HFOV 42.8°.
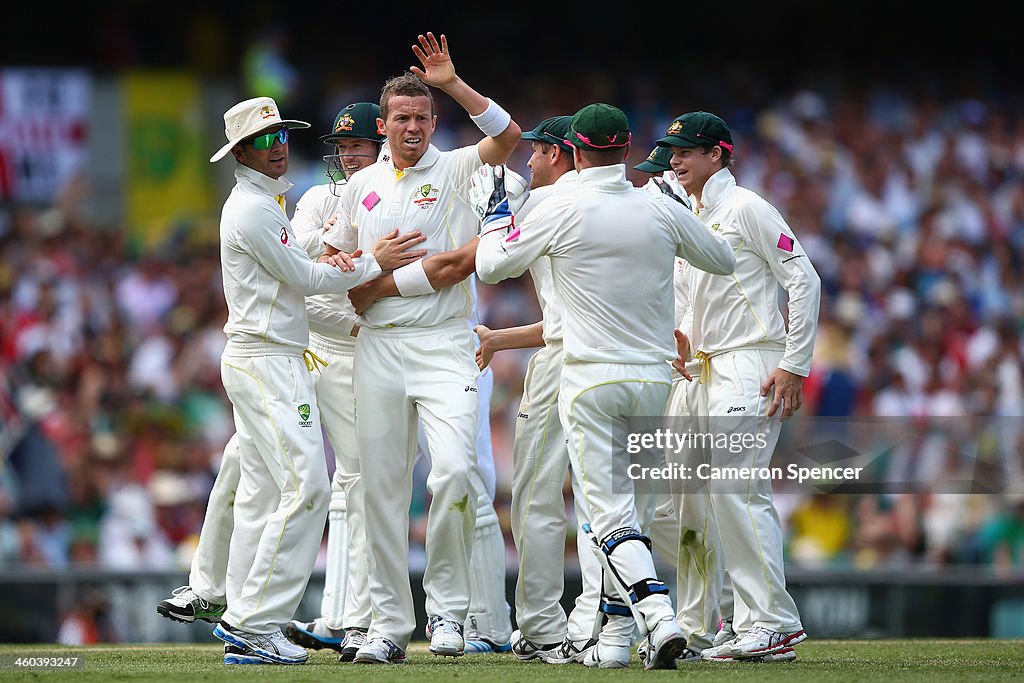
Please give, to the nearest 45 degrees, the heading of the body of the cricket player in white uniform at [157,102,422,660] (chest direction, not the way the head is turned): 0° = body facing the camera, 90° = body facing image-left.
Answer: approximately 315°

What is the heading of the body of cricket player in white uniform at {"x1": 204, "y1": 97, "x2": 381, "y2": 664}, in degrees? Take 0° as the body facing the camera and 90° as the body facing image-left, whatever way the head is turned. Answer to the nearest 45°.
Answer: approximately 270°

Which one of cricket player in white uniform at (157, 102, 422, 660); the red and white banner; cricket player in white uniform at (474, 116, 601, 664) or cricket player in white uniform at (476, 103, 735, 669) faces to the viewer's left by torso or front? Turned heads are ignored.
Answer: cricket player in white uniform at (474, 116, 601, 664)

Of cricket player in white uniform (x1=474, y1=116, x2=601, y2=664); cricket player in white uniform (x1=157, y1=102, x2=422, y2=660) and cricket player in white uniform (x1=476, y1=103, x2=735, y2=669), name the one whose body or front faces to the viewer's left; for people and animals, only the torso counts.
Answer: cricket player in white uniform (x1=474, y1=116, x2=601, y2=664)

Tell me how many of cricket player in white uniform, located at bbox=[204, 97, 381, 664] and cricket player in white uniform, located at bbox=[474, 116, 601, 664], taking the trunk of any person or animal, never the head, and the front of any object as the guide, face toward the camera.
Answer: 0

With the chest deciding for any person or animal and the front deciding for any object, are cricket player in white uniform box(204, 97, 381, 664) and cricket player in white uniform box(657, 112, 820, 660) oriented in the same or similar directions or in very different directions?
very different directions

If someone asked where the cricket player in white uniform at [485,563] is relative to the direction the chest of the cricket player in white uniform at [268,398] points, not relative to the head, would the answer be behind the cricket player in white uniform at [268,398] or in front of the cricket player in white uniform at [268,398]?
in front

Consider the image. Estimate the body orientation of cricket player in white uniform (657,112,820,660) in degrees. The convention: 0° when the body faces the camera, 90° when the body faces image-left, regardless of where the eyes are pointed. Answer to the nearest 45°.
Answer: approximately 45°

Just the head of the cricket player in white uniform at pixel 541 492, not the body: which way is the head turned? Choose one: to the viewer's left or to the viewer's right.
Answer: to the viewer's left

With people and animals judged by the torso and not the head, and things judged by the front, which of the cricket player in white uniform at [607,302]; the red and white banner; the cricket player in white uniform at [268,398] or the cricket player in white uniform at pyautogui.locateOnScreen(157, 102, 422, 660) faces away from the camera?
the cricket player in white uniform at [607,302]

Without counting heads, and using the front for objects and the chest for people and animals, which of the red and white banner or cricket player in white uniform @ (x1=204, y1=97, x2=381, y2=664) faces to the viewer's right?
the cricket player in white uniform

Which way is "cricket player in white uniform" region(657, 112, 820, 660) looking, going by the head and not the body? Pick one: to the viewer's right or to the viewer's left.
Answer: to the viewer's left

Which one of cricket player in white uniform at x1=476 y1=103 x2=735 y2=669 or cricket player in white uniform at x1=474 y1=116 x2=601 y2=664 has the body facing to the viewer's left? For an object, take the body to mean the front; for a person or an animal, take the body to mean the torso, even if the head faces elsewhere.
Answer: cricket player in white uniform at x1=474 y1=116 x2=601 y2=664

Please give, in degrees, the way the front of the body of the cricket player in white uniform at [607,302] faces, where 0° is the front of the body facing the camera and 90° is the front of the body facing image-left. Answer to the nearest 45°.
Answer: approximately 180°

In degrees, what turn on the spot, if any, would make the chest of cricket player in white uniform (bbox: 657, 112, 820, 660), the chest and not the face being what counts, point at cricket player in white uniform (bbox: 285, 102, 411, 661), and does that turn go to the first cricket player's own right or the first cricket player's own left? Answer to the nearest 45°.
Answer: approximately 45° to the first cricket player's own right

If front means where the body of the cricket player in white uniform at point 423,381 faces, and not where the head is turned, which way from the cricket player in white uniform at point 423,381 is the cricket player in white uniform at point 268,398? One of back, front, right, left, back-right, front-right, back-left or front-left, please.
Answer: right

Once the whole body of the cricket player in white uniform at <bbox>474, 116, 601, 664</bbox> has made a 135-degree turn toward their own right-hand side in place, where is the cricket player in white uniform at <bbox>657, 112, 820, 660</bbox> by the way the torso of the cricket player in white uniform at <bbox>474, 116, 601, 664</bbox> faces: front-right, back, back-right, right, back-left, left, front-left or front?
front-right

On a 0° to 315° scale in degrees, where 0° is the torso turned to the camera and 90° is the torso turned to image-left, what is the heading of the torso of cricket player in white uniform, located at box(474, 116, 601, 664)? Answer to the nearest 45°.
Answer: approximately 90°
